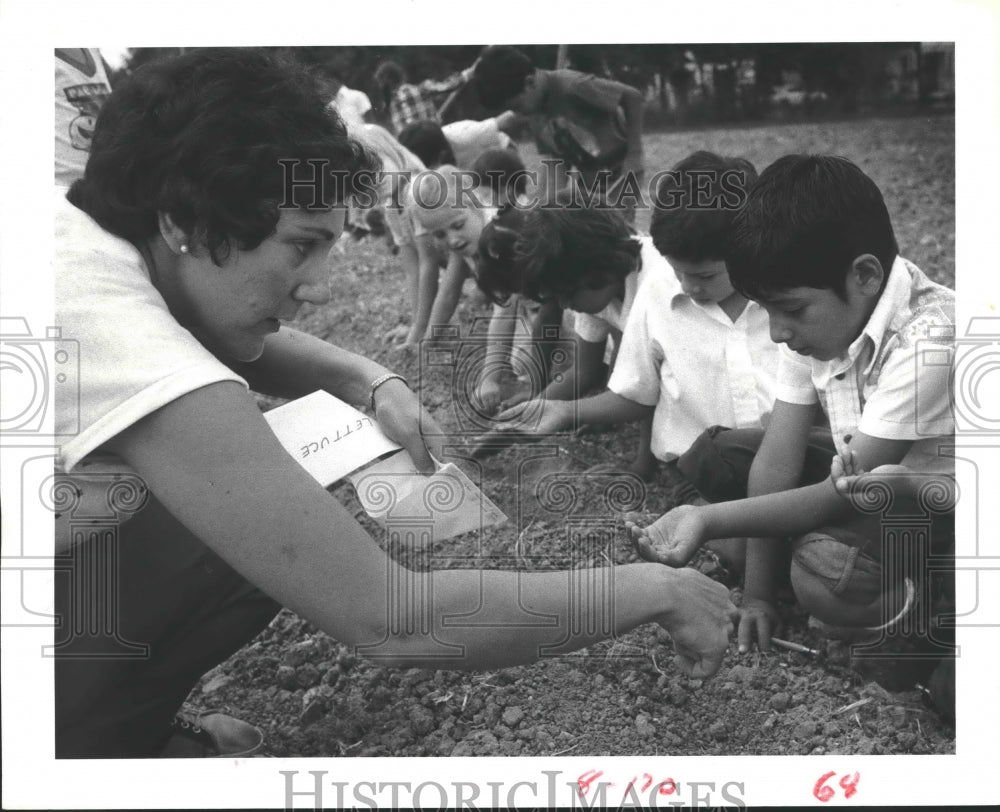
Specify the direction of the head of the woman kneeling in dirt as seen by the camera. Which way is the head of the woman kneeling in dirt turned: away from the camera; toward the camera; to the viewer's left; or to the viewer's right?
to the viewer's right

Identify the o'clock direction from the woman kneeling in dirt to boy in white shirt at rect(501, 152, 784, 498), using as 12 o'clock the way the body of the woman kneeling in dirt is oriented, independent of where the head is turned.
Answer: The boy in white shirt is roughly at 11 o'clock from the woman kneeling in dirt.

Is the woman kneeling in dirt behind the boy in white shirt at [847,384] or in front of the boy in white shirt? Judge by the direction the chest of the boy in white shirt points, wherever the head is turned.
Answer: in front

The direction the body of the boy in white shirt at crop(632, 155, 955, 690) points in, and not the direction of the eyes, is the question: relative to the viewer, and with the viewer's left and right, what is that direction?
facing the viewer and to the left of the viewer

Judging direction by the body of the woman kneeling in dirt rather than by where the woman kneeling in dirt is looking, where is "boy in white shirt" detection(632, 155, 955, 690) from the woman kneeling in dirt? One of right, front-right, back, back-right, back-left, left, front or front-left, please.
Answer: front

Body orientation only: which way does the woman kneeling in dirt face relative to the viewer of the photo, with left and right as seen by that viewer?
facing to the right of the viewer

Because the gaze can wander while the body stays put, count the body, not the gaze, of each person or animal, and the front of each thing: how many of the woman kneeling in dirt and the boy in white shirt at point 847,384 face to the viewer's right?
1

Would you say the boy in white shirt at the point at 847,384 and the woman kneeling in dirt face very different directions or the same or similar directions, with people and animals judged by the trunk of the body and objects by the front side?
very different directions

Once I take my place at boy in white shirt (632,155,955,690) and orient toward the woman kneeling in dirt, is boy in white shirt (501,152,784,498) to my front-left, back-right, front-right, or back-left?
front-right

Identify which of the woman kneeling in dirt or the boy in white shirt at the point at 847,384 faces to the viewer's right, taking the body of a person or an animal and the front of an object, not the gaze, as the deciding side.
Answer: the woman kneeling in dirt

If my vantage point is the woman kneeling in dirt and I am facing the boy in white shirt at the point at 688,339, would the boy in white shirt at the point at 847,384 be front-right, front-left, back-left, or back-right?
front-right
